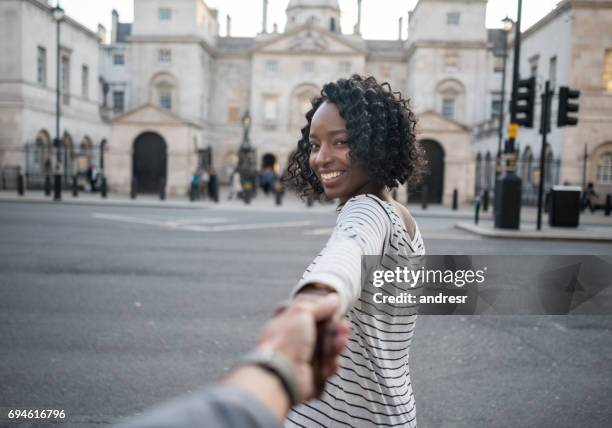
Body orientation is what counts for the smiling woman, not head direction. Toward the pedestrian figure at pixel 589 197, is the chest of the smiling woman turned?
no

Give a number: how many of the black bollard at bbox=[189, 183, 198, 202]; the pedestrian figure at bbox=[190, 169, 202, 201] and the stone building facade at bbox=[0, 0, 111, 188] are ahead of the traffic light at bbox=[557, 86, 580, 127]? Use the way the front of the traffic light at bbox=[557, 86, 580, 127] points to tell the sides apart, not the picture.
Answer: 0

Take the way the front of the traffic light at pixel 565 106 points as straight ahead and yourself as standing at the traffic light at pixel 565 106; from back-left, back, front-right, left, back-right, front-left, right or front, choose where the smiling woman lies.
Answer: right

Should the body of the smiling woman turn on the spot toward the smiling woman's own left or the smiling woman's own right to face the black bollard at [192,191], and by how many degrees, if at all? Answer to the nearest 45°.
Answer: approximately 45° to the smiling woman's own right

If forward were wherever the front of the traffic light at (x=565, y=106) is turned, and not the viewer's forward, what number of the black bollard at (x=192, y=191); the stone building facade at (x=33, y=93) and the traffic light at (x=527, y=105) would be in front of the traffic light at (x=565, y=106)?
0

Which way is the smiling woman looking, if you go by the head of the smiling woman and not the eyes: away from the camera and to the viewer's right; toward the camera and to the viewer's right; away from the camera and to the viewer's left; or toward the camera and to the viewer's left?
toward the camera and to the viewer's left

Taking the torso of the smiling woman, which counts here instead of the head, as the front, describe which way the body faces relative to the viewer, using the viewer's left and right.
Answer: facing away from the viewer and to the left of the viewer

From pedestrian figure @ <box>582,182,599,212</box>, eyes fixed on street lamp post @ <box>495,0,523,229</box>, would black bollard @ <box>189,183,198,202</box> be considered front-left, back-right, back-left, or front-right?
front-right

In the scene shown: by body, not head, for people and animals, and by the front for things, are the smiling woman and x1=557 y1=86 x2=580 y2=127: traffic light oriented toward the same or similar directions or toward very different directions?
very different directions

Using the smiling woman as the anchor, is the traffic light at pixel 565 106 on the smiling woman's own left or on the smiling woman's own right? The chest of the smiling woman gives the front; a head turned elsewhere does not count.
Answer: on the smiling woman's own right
